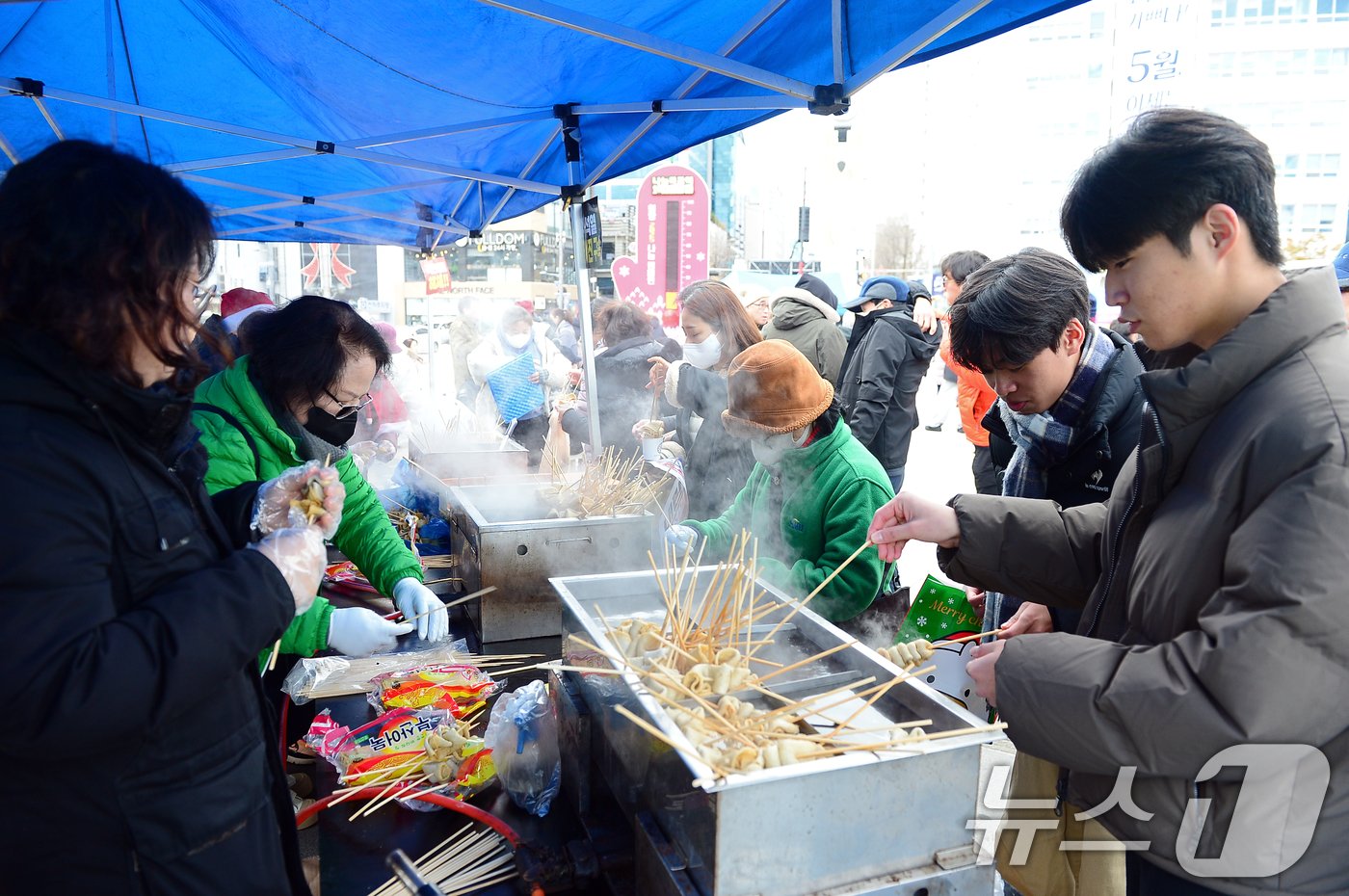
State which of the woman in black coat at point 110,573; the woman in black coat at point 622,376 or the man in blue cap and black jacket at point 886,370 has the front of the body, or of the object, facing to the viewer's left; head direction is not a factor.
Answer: the man in blue cap and black jacket

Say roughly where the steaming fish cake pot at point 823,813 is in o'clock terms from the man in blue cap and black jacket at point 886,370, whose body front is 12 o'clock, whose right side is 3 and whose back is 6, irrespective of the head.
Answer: The steaming fish cake pot is roughly at 9 o'clock from the man in blue cap and black jacket.

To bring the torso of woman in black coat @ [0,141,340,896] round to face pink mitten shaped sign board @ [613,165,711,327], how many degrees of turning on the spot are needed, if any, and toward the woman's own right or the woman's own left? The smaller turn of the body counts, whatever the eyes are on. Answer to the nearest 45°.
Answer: approximately 45° to the woman's own left

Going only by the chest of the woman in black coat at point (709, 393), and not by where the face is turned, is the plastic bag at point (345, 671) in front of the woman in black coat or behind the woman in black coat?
in front

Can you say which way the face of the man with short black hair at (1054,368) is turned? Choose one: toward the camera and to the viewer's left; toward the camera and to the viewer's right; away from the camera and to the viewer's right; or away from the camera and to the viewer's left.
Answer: toward the camera and to the viewer's left

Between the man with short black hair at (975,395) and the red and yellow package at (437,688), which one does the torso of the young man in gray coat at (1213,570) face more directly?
the red and yellow package

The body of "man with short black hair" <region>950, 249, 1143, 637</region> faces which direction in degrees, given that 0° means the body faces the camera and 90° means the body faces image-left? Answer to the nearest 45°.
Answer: approximately 45°

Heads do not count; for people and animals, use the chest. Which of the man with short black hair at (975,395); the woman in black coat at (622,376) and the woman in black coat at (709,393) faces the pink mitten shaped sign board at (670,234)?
the woman in black coat at (622,376)

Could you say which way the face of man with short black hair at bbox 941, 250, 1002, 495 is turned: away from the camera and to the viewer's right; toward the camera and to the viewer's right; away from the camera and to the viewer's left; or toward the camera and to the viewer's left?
toward the camera and to the viewer's left

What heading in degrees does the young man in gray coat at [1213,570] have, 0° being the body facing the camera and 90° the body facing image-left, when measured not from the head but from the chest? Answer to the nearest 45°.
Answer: approximately 90°

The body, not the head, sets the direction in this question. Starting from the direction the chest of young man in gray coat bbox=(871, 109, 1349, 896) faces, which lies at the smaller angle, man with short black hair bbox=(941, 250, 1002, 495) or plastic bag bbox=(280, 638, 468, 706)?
the plastic bag

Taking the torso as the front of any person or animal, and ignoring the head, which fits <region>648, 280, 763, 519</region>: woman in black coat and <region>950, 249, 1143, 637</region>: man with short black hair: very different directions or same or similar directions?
same or similar directions

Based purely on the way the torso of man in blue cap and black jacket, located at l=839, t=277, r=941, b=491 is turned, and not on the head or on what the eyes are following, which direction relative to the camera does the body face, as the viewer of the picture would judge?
to the viewer's left
